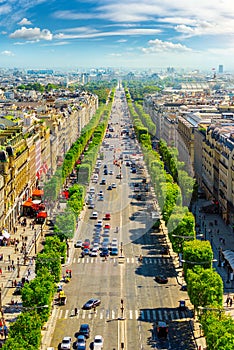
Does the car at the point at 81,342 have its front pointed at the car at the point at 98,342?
no

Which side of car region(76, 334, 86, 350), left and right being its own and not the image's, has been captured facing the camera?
front

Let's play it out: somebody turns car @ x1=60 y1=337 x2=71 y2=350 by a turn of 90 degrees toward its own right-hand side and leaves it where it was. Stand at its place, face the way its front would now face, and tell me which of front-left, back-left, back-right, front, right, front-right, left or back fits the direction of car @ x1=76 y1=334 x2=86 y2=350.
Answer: back

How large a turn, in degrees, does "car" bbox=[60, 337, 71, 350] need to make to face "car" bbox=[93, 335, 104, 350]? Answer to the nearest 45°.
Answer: approximately 90° to its left
